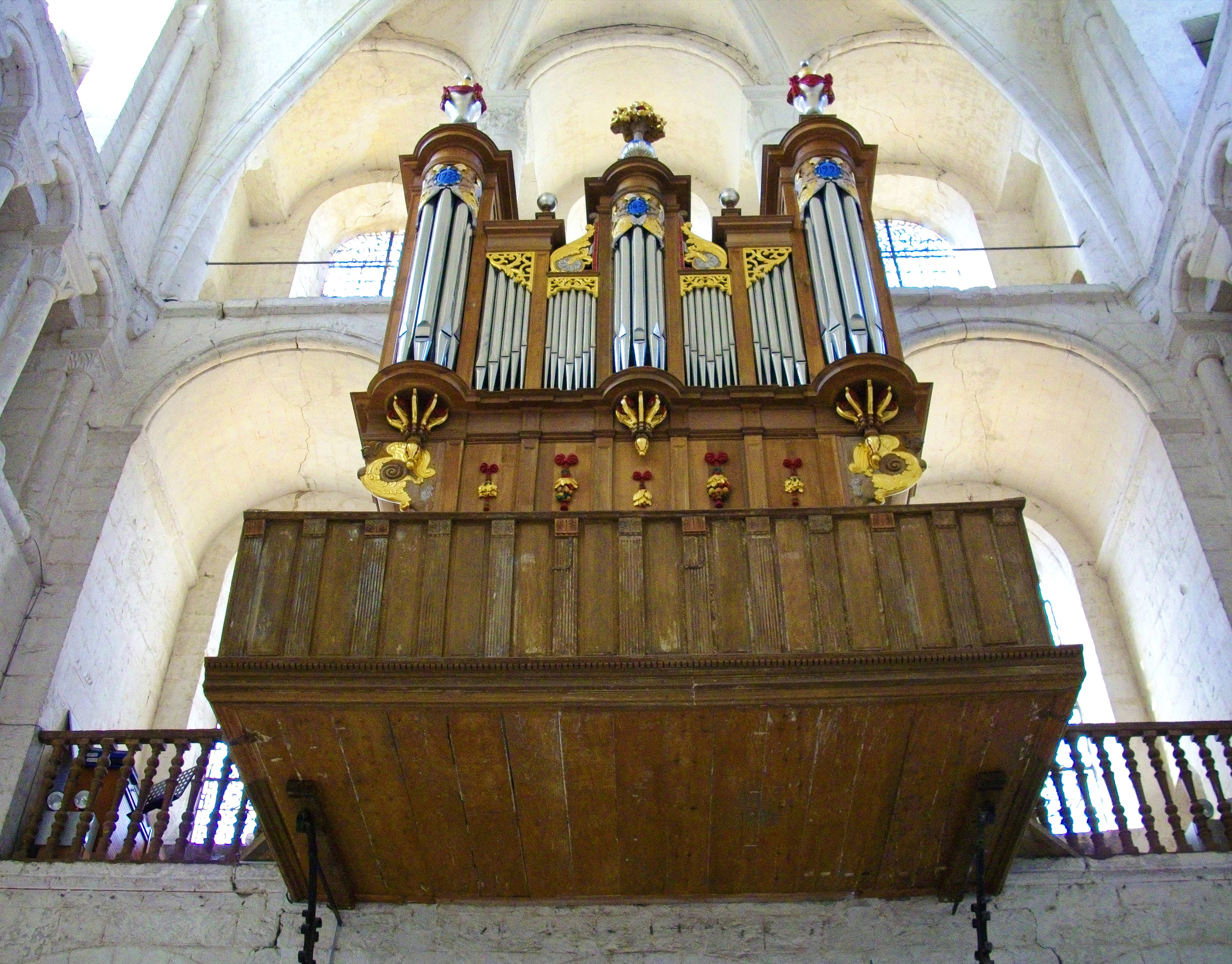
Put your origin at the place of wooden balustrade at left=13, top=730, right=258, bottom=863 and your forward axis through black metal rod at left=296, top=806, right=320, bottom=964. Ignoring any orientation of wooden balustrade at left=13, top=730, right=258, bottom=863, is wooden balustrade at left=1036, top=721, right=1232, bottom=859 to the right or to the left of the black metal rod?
left

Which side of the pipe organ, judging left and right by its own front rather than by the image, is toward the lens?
front

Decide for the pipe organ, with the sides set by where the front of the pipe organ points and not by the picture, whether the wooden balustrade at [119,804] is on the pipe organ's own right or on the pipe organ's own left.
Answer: on the pipe organ's own right

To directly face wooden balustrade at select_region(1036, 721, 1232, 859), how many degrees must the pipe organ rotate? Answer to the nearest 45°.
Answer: approximately 135° to its left
